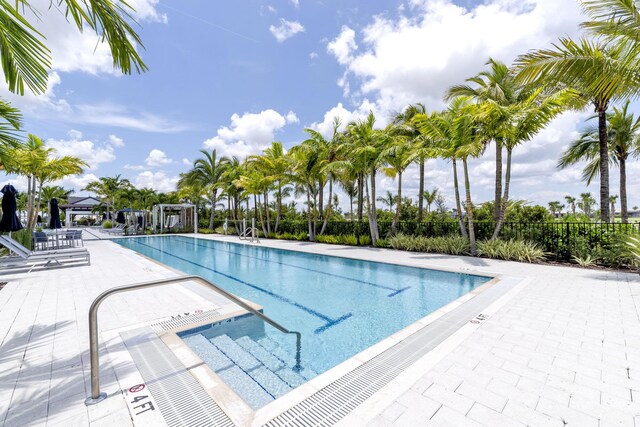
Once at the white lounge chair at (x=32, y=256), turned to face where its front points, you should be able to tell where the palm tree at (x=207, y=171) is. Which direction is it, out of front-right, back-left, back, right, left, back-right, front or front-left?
front-left

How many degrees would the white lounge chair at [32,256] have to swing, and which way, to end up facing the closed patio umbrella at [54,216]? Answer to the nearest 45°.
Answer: approximately 90° to its left

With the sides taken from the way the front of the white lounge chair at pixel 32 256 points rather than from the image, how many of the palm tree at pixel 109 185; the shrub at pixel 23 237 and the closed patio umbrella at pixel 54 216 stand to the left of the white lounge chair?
3

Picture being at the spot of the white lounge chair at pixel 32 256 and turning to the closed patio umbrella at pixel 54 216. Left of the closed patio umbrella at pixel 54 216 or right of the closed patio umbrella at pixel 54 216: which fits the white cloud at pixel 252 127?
right

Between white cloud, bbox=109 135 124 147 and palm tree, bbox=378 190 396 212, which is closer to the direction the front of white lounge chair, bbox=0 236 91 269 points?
the palm tree

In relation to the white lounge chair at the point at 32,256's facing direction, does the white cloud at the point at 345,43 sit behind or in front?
in front

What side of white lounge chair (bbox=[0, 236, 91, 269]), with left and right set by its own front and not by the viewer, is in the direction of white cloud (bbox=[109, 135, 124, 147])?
left

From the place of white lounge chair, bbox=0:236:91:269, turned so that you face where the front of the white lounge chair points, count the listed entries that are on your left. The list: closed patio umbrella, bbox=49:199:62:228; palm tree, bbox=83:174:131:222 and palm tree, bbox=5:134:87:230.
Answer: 3

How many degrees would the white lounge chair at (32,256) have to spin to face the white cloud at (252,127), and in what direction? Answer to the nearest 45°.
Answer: approximately 45° to its left

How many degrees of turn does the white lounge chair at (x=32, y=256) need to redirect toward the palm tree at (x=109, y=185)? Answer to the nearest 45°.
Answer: approximately 90° to its left

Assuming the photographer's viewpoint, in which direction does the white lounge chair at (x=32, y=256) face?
facing to the right of the viewer

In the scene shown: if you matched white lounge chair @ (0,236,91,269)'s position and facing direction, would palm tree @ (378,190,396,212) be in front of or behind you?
in front

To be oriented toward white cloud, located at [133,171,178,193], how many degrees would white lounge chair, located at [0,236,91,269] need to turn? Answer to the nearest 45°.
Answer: approximately 90° to its left

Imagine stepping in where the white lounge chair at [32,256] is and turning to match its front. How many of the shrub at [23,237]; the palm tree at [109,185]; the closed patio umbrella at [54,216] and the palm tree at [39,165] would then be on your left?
4

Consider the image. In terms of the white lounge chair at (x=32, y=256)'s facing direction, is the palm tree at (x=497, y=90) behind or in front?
in front

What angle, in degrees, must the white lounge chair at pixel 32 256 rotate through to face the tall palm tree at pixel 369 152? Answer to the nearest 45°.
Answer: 0° — it already faces it

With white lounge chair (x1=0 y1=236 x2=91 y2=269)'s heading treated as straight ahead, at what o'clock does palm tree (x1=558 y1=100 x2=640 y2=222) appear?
The palm tree is roughly at 1 o'clock from the white lounge chair.
